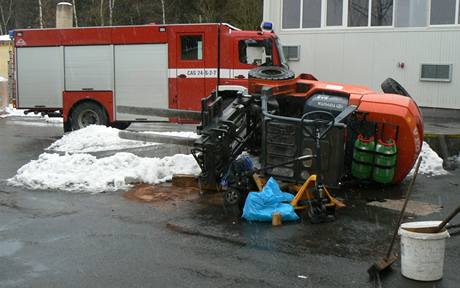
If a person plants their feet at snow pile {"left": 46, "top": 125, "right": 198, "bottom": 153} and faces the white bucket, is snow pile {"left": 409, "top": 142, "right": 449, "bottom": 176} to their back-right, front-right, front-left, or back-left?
front-left

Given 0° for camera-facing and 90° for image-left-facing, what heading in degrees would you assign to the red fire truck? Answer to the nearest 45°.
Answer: approximately 270°

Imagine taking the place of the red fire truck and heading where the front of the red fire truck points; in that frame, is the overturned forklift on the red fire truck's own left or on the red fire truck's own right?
on the red fire truck's own right

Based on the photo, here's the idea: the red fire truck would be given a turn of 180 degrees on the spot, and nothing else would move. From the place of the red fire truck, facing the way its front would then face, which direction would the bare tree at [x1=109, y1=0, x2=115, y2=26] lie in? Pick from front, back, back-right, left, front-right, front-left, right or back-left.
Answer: right

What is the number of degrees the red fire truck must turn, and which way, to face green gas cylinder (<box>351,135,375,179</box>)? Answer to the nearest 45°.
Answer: approximately 45° to its right

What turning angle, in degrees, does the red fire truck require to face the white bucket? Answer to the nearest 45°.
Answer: approximately 90° to its right

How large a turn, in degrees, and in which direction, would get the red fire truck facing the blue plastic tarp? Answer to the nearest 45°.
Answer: approximately 90° to its right

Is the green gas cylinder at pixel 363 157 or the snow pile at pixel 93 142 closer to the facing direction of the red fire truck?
the green gas cylinder

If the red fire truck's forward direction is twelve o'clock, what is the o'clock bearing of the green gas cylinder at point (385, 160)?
The green gas cylinder is roughly at 2 o'clock from the red fire truck.

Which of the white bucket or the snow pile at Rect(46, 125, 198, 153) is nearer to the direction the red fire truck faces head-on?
the white bucket
